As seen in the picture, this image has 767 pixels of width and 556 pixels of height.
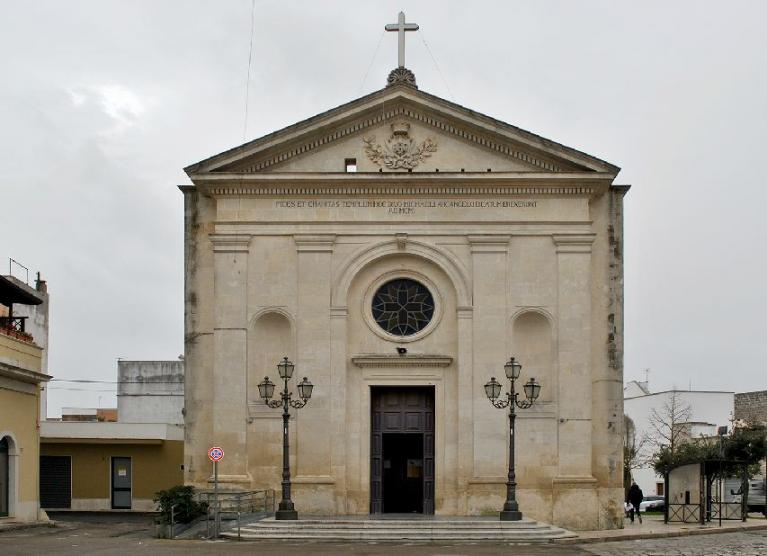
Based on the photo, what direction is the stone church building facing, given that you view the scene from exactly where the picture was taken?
facing the viewer

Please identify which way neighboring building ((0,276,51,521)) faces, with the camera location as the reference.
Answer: facing the viewer and to the right of the viewer

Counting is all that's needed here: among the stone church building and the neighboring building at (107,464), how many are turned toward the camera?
2

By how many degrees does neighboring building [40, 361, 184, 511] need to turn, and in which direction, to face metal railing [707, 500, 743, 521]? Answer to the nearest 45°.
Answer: approximately 45° to its left

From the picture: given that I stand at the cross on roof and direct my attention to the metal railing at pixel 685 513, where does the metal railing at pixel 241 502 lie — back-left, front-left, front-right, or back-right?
back-right

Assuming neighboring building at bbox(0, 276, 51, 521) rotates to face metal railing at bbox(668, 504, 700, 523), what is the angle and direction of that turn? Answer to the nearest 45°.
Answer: approximately 45° to its left

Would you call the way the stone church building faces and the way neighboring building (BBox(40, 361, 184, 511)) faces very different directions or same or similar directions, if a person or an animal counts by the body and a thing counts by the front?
same or similar directions

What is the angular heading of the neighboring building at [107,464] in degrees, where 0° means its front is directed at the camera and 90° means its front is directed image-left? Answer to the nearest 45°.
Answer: approximately 0°

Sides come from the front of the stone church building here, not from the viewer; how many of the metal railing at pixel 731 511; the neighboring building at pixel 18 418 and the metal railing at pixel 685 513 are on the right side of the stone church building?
1

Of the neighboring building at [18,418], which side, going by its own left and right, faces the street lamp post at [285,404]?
front
